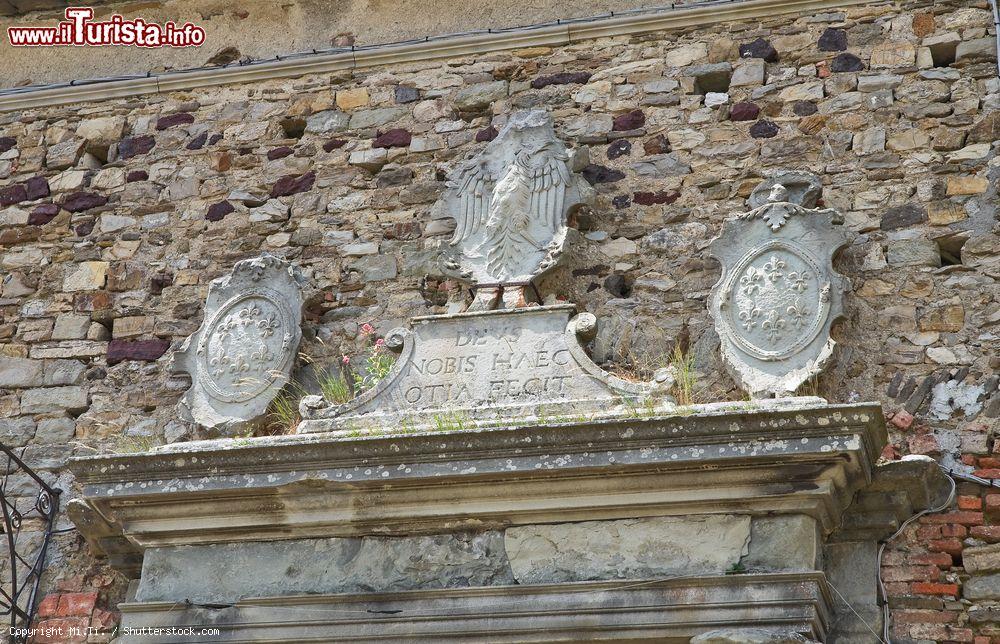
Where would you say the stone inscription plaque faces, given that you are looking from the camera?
facing the viewer

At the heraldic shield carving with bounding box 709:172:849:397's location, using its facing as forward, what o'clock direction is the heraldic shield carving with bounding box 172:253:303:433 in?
the heraldic shield carving with bounding box 172:253:303:433 is roughly at 3 o'clock from the heraldic shield carving with bounding box 709:172:849:397.

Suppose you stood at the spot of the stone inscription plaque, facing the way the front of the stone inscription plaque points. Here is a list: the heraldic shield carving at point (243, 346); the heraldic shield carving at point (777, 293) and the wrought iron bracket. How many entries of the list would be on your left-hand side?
1

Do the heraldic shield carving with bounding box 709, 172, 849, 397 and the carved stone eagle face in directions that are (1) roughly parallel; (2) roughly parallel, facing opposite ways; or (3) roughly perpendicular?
roughly parallel

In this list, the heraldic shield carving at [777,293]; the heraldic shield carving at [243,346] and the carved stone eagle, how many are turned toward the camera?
3

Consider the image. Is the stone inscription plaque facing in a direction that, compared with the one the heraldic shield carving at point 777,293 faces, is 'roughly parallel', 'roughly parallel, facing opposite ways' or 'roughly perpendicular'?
roughly parallel

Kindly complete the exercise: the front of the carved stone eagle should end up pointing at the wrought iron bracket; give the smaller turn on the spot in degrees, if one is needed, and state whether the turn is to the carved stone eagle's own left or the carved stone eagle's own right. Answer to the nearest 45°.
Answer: approximately 90° to the carved stone eagle's own right

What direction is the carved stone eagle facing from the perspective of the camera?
toward the camera

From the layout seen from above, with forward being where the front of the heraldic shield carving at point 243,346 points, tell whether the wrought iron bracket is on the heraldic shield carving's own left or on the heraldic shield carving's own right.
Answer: on the heraldic shield carving's own right

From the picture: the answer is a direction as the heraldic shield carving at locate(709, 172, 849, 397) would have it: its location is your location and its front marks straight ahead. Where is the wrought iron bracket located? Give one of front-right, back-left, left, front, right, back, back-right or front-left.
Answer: right

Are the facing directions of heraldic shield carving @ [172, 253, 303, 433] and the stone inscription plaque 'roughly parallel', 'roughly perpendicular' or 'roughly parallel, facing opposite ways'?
roughly parallel

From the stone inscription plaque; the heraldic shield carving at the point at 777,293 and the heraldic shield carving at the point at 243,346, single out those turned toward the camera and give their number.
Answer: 3

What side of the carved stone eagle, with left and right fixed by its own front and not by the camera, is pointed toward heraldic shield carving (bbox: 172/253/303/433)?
right
